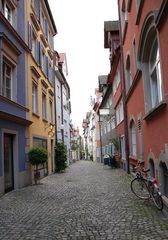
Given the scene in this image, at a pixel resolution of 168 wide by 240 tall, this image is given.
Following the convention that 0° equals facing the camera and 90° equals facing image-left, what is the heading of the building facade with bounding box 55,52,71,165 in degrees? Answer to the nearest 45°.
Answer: approximately 270°

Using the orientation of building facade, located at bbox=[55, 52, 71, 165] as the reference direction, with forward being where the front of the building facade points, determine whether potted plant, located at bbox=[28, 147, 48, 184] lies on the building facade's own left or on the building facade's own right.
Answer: on the building facade's own right

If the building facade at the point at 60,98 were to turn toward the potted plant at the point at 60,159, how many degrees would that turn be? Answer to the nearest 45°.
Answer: approximately 90° to its right
